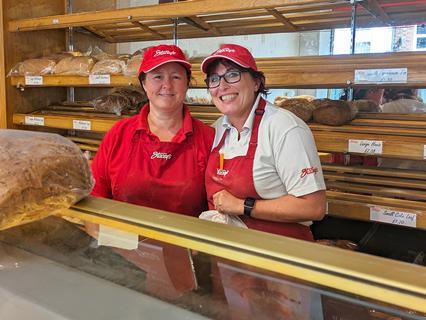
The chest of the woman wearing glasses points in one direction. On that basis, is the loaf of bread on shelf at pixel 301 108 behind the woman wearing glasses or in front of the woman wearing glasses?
behind

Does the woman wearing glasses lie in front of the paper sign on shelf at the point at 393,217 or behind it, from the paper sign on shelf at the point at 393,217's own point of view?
in front

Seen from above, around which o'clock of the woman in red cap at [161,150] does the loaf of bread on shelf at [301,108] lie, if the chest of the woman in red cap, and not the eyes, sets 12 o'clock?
The loaf of bread on shelf is roughly at 8 o'clock from the woman in red cap.

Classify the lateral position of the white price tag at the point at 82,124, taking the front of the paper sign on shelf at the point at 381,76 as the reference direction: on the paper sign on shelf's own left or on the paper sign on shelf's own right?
on the paper sign on shelf's own right

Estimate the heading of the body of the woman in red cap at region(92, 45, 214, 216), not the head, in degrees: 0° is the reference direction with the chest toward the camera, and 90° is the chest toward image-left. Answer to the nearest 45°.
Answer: approximately 0°

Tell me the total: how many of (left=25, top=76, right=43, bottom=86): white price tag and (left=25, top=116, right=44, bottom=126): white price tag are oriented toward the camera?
2
